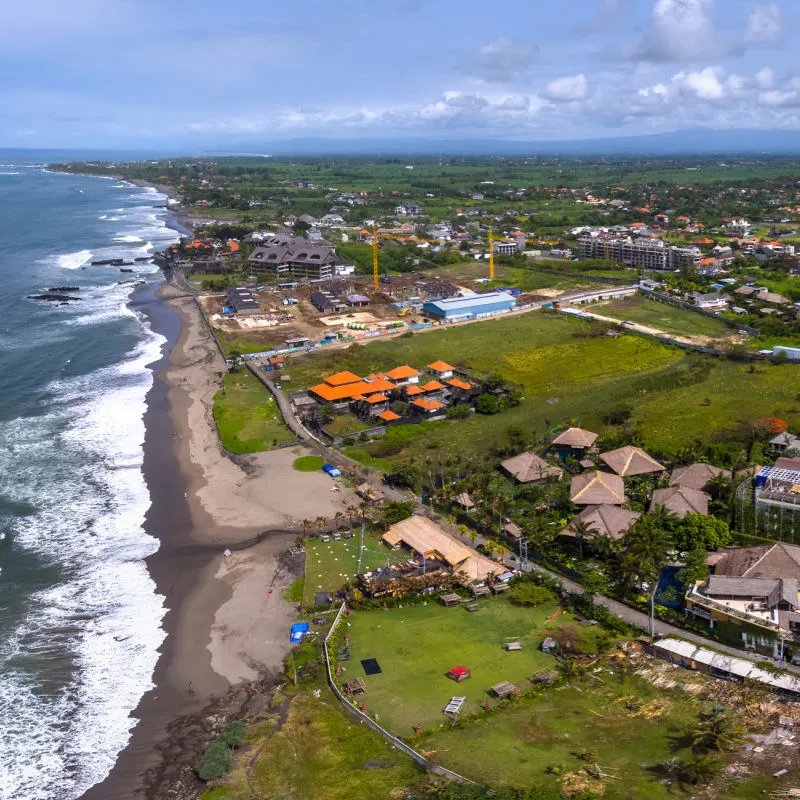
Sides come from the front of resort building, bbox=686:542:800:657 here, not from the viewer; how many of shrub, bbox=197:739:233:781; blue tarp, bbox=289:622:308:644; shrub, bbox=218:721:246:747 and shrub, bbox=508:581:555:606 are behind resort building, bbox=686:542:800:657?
0

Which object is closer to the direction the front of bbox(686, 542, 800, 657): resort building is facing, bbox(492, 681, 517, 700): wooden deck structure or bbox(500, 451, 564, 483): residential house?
the wooden deck structure

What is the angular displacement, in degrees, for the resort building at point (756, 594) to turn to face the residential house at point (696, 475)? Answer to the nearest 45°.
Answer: approximately 135° to its right

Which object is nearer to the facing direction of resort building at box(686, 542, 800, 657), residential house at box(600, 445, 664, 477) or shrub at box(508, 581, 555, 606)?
the shrub

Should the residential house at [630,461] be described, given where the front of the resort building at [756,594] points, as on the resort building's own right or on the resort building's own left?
on the resort building's own right

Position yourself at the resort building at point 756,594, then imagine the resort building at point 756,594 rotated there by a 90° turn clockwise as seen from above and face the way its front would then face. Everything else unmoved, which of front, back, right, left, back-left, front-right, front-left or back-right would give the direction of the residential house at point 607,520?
front

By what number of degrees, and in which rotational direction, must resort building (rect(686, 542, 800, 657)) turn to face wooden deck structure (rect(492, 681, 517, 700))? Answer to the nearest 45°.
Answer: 0° — it already faces it

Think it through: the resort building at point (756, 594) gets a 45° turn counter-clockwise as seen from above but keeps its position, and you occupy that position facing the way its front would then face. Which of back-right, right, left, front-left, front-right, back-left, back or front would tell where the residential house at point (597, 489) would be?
back-right

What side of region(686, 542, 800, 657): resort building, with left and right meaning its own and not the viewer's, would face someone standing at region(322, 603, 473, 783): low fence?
front

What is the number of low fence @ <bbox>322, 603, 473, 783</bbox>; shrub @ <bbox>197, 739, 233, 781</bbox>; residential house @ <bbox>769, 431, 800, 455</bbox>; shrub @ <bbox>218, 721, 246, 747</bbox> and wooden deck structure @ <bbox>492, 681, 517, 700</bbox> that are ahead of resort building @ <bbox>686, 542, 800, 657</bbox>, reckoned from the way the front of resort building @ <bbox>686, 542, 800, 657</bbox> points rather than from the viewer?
4

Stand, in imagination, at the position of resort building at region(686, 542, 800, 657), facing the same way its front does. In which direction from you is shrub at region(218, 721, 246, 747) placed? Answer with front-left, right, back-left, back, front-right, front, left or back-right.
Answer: front

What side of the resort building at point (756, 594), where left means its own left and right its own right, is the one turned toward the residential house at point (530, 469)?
right

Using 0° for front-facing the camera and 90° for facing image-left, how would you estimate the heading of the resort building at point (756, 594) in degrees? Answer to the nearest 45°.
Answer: approximately 45°

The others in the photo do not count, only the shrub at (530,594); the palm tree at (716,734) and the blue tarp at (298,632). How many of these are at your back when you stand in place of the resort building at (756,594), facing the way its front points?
0

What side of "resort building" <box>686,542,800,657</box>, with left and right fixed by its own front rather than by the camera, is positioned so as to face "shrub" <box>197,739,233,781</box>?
front

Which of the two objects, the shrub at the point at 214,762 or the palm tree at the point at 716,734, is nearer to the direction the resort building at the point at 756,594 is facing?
the shrub

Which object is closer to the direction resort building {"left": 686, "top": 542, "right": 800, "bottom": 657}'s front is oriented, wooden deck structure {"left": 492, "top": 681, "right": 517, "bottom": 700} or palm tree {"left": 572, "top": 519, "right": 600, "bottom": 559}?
the wooden deck structure
